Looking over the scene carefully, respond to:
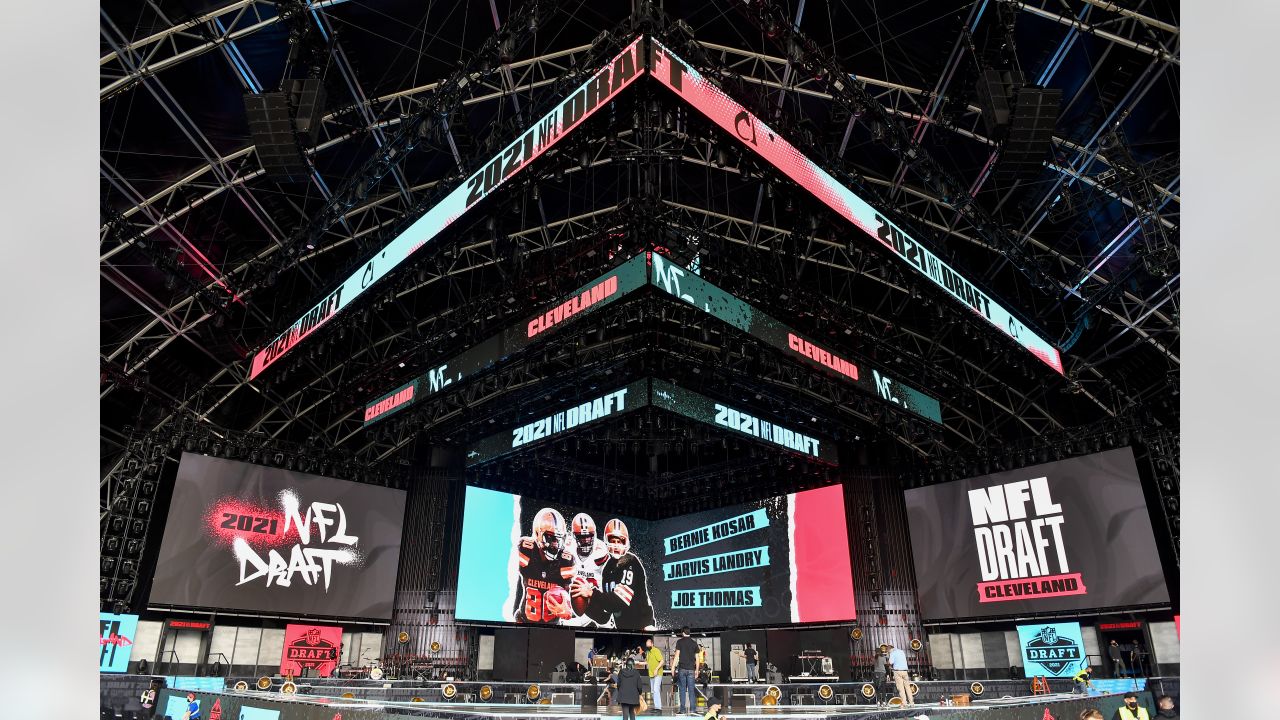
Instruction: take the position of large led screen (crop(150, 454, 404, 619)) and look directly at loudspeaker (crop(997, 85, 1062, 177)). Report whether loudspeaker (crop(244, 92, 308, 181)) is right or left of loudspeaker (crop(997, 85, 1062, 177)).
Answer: right

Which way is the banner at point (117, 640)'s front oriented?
toward the camera

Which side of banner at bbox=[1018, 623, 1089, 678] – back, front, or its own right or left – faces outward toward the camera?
front

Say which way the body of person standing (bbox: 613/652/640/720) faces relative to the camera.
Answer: away from the camera

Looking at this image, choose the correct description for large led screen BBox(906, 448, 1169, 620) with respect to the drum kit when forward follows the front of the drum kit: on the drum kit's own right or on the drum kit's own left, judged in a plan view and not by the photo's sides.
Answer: on the drum kit's own left

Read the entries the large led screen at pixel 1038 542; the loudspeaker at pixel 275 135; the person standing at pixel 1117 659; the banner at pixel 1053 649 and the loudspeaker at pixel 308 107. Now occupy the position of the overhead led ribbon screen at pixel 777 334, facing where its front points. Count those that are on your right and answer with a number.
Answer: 2

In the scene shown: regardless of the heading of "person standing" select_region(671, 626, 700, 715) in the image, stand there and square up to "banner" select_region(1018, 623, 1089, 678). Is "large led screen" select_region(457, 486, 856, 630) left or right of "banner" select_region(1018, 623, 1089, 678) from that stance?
left

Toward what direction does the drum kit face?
toward the camera

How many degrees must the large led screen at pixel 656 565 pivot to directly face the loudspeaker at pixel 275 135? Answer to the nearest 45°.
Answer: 0° — it already faces it

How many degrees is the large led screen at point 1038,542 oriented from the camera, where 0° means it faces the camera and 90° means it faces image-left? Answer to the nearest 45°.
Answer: approximately 45°
